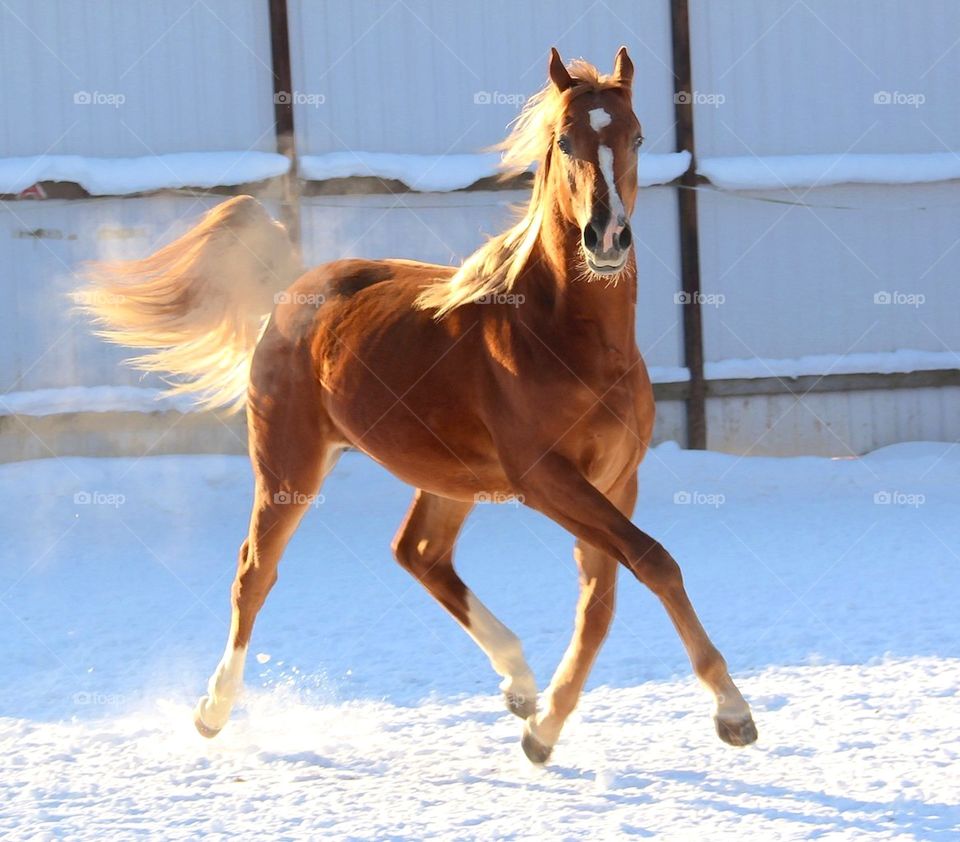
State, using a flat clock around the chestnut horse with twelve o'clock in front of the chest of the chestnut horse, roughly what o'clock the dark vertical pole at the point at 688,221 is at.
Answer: The dark vertical pole is roughly at 8 o'clock from the chestnut horse.

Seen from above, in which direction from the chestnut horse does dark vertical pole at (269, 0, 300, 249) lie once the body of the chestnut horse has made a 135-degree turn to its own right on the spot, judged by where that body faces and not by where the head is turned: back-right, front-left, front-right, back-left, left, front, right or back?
right

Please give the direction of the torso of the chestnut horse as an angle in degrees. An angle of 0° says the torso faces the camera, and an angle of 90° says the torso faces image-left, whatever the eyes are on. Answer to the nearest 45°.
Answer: approximately 315°
